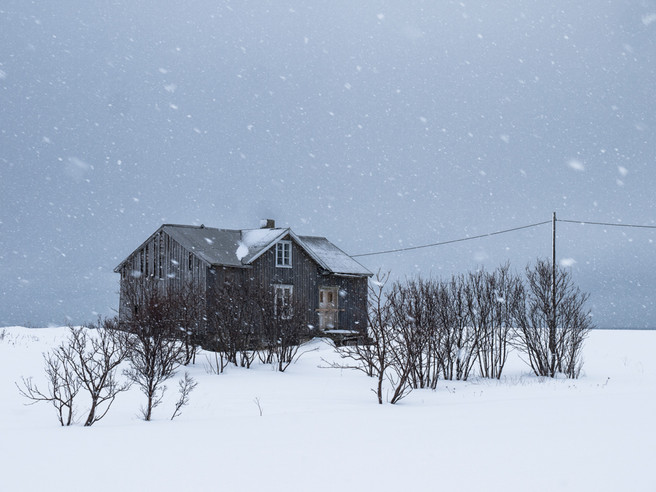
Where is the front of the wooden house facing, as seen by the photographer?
facing the viewer and to the right of the viewer

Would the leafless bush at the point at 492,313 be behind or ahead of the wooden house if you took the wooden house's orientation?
ahead

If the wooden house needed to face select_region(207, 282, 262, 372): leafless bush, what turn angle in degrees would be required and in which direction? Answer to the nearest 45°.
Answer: approximately 45° to its right

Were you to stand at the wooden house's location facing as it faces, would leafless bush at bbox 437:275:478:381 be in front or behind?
in front

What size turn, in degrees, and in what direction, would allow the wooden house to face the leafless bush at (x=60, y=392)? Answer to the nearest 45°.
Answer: approximately 45° to its right

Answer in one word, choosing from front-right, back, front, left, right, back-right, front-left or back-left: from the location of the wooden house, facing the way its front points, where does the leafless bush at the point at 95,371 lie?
front-right
